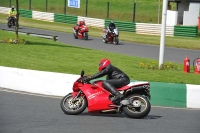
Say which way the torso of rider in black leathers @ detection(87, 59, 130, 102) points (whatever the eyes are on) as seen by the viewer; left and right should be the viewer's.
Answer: facing to the left of the viewer

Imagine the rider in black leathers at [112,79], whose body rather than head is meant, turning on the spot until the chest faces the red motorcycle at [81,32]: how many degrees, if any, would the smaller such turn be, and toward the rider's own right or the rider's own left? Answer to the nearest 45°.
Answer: approximately 90° to the rider's own right

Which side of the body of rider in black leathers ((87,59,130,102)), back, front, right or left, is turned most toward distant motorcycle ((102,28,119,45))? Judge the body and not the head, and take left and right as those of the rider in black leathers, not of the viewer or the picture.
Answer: right

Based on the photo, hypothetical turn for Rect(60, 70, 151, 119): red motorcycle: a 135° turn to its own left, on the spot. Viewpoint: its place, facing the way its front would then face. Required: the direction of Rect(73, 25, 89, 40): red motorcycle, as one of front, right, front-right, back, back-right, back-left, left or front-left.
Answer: back-left

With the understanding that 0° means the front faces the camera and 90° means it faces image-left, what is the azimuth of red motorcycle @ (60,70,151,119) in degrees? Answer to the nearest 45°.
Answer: approximately 90°

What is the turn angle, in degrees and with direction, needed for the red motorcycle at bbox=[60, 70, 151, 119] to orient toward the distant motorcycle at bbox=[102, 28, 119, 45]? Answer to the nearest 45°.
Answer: approximately 90° to its right

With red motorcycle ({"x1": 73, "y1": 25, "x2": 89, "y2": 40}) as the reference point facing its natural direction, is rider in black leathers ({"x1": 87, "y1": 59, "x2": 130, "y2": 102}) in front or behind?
in front
